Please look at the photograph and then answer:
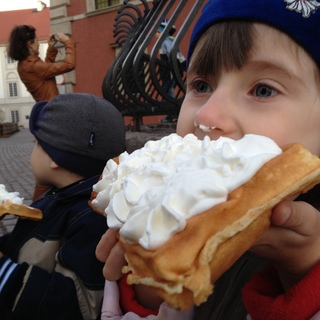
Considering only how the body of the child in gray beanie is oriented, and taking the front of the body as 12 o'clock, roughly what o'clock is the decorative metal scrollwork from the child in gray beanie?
The decorative metal scrollwork is roughly at 4 o'clock from the child in gray beanie.

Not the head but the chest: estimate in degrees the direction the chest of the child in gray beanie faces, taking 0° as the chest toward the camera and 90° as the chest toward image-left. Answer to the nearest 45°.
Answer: approximately 90°
